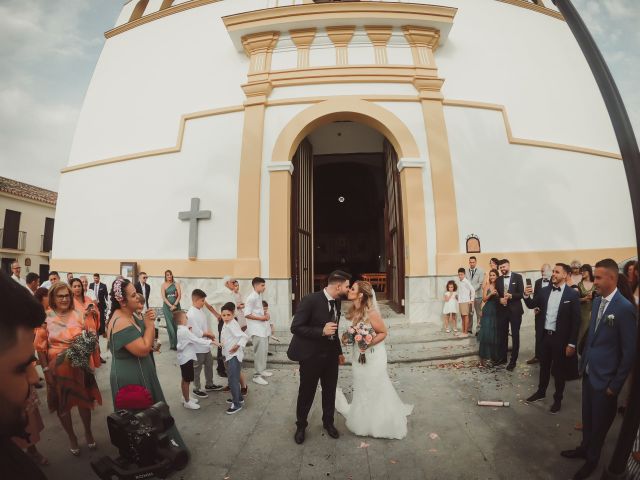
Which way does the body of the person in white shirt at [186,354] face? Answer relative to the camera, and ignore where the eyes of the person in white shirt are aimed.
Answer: to the viewer's right

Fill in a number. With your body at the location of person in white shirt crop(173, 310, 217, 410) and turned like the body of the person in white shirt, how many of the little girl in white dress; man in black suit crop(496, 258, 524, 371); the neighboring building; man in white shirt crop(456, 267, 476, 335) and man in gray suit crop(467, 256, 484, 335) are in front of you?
4

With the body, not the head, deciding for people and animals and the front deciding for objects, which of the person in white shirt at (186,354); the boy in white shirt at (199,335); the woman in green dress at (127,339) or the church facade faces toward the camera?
the church facade

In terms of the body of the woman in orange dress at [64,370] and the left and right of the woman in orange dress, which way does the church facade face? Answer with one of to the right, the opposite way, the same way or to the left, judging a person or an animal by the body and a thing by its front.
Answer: to the right

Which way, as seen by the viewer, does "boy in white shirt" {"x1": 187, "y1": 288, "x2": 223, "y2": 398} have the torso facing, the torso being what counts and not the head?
to the viewer's right

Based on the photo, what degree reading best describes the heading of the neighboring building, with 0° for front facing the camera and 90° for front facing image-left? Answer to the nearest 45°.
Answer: approximately 315°

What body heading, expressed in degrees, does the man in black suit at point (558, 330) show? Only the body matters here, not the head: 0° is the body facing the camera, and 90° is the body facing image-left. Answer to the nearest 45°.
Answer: approximately 45°

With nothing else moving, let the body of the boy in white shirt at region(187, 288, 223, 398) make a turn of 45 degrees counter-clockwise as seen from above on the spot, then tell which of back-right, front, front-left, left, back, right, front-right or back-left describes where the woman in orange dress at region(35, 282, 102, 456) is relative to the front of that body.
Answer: back

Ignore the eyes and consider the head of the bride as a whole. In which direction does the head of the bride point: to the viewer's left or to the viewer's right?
to the viewer's left
